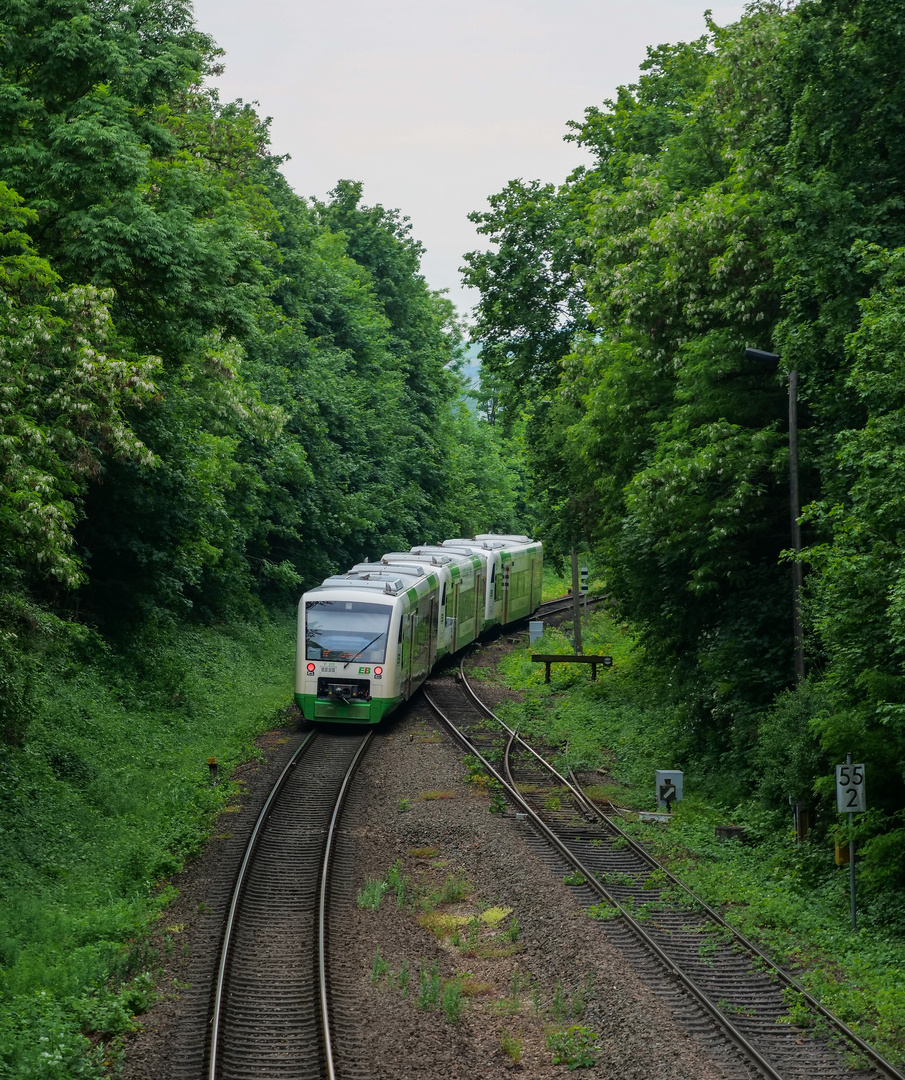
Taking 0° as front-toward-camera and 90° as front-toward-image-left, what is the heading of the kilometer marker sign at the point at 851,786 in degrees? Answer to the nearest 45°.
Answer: approximately 0°

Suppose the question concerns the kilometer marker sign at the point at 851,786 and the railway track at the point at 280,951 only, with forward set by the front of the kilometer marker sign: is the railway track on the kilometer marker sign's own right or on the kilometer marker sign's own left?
on the kilometer marker sign's own right

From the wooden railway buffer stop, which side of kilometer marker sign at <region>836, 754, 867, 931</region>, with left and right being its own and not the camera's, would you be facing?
back

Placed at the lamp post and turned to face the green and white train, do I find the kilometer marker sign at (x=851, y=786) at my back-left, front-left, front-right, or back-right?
back-left

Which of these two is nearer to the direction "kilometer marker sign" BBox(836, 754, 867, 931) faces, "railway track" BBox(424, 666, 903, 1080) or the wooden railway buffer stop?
the railway track

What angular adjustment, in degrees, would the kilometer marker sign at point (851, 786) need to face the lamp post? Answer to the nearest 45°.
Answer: approximately 180°

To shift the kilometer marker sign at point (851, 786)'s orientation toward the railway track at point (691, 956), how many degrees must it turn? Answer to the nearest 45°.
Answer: approximately 45° to its right
